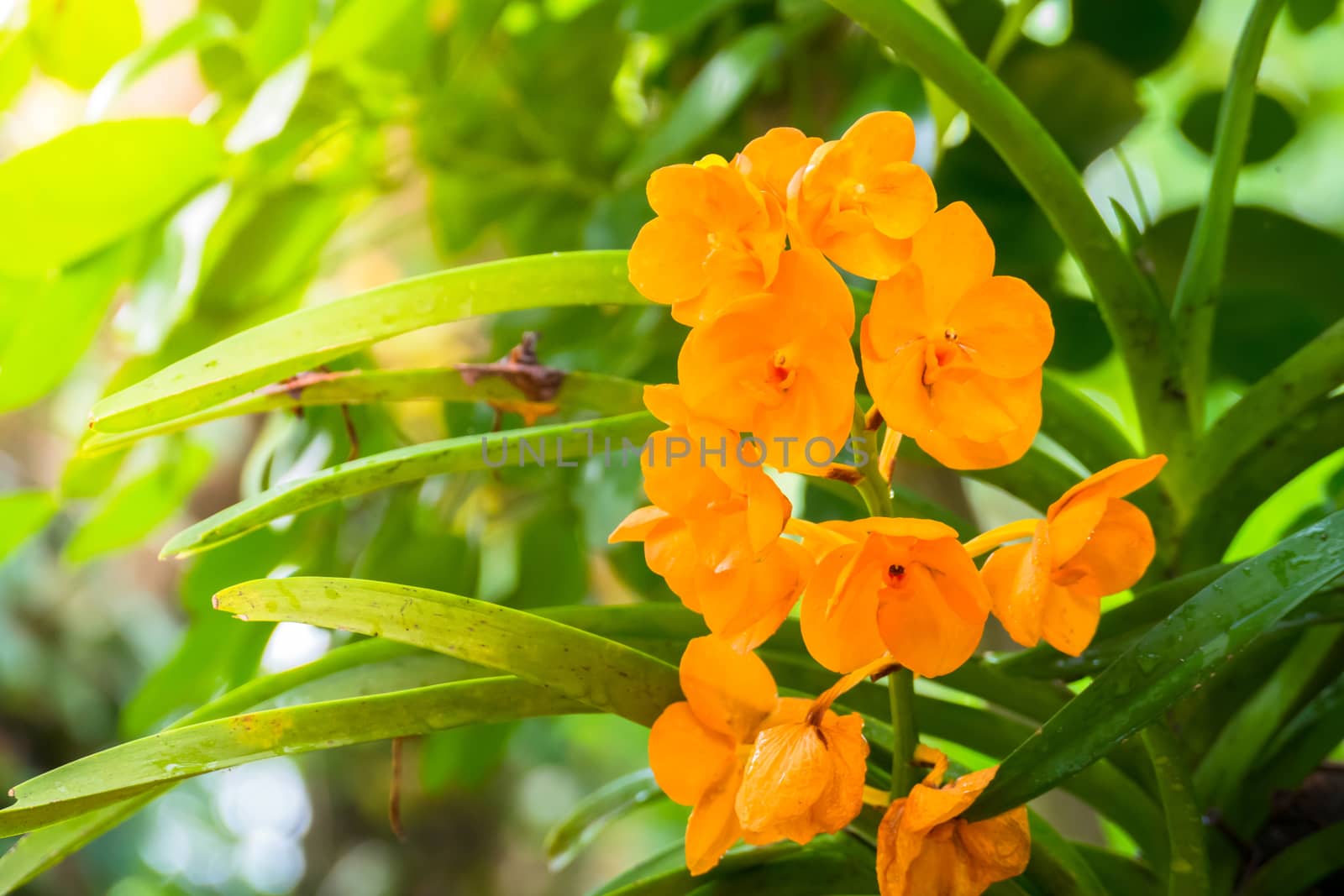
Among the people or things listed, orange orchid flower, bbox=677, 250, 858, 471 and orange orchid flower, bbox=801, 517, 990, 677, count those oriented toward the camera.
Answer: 2

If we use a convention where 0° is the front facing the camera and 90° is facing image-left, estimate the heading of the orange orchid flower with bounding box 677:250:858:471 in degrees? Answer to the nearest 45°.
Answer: approximately 0°

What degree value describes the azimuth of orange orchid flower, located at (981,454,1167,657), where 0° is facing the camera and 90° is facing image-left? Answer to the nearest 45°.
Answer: approximately 315°
